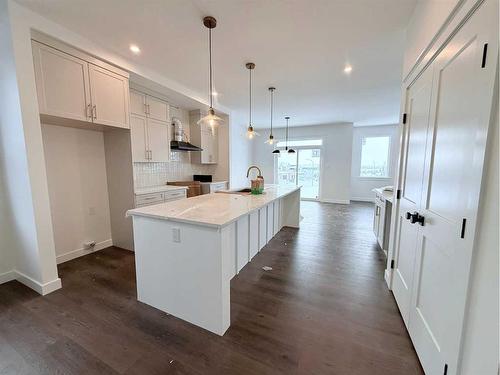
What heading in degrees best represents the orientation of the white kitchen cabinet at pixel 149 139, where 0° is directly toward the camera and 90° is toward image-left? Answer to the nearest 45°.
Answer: approximately 315°

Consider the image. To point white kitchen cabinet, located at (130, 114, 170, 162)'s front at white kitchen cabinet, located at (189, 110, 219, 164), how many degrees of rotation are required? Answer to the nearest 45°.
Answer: approximately 90° to its left

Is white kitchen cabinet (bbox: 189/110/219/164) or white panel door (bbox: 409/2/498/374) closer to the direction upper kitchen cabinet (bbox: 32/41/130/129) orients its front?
the white panel door

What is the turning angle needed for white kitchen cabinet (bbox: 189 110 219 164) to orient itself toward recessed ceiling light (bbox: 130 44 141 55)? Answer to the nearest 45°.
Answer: approximately 45° to its right

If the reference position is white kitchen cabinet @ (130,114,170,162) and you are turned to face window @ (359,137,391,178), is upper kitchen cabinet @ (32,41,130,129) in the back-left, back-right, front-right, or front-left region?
back-right

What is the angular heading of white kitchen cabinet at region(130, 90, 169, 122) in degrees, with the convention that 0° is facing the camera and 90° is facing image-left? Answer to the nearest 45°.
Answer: approximately 315°

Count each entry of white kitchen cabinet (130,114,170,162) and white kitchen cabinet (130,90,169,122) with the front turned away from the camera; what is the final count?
0

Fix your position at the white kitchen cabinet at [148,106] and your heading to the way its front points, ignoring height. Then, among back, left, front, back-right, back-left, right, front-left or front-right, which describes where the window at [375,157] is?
front-left

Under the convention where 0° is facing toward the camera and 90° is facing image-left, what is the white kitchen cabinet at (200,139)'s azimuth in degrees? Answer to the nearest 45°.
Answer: approximately 315°

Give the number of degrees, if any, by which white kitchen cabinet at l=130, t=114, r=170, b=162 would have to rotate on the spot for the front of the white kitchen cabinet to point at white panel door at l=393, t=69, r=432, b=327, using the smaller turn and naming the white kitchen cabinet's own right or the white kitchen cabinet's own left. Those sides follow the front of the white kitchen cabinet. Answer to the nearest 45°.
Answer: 0° — it already faces it
